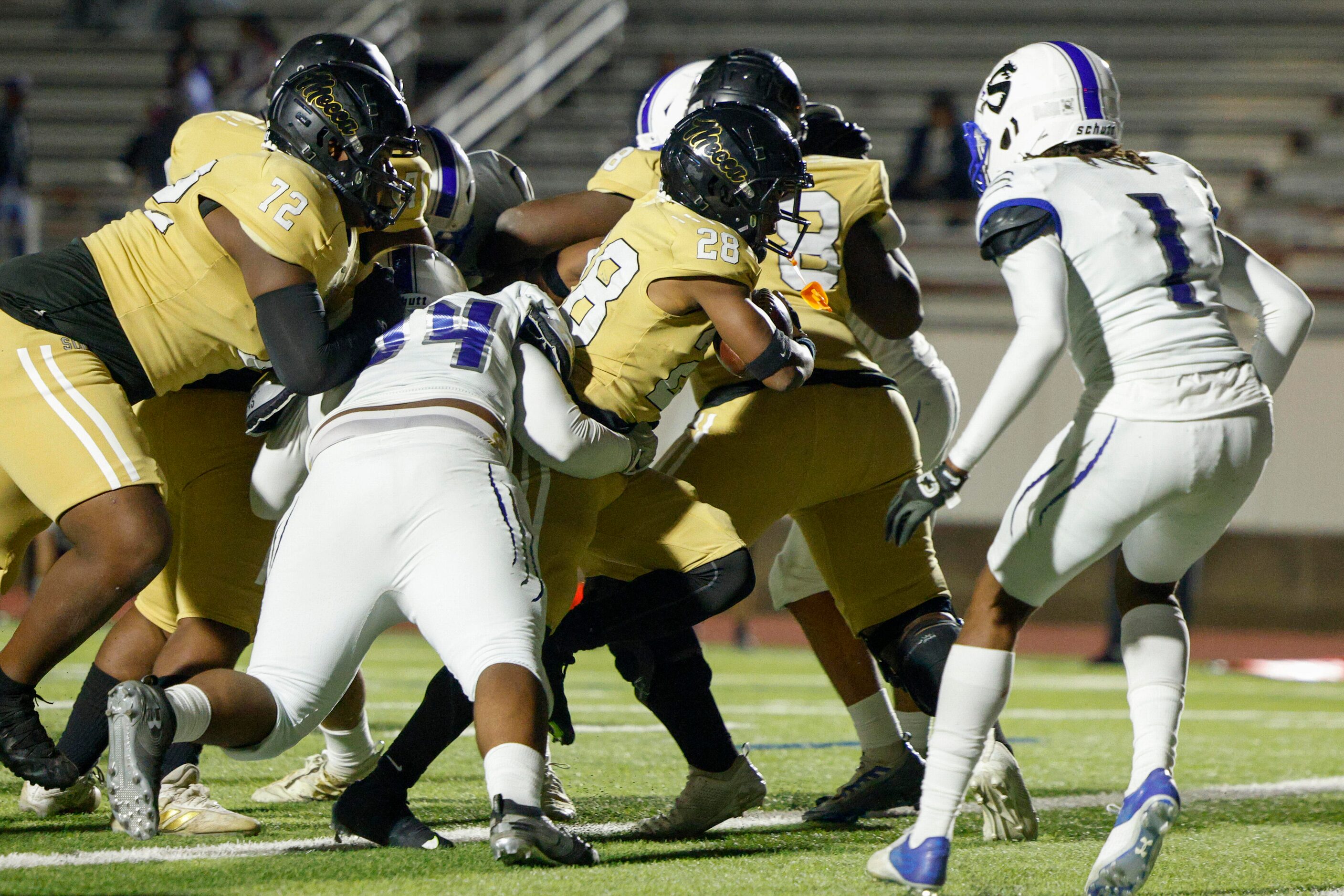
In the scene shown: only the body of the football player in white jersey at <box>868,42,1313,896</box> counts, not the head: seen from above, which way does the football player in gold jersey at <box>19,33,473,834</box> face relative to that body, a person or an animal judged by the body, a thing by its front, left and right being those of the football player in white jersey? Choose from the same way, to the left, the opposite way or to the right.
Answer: to the right

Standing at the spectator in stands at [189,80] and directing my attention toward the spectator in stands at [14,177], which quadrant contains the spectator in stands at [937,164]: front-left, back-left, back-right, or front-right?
back-left

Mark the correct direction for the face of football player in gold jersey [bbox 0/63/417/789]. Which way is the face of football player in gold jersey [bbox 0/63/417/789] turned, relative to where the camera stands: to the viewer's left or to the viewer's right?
to the viewer's right

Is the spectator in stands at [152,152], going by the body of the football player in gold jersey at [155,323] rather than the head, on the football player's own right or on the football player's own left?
on the football player's own left

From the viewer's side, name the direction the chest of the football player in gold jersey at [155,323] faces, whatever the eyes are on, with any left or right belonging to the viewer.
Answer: facing to the right of the viewer

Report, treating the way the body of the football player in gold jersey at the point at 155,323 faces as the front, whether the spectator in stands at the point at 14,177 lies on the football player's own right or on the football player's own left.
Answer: on the football player's own left

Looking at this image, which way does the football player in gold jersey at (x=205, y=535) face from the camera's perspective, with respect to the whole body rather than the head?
to the viewer's right

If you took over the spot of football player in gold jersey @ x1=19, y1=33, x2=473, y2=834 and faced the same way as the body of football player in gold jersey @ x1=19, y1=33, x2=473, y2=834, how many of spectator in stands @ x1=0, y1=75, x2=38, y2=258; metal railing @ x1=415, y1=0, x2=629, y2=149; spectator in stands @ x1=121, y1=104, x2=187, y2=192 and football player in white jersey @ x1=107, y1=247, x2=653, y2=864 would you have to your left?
3

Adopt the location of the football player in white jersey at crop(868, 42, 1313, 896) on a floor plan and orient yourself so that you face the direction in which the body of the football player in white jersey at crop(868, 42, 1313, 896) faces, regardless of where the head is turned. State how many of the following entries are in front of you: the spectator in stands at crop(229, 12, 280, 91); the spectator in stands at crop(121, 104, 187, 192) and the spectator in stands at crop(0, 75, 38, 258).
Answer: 3

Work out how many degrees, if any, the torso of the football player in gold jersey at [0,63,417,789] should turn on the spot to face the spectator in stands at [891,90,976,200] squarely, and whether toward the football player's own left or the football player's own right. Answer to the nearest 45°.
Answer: approximately 45° to the football player's own left

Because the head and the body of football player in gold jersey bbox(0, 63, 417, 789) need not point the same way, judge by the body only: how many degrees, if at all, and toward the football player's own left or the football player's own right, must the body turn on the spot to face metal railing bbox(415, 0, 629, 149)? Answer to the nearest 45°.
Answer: approximately 90° to the football player's own left

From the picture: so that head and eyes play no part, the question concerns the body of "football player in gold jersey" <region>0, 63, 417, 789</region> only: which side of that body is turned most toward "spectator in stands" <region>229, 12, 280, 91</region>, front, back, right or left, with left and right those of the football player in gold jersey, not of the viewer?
left
